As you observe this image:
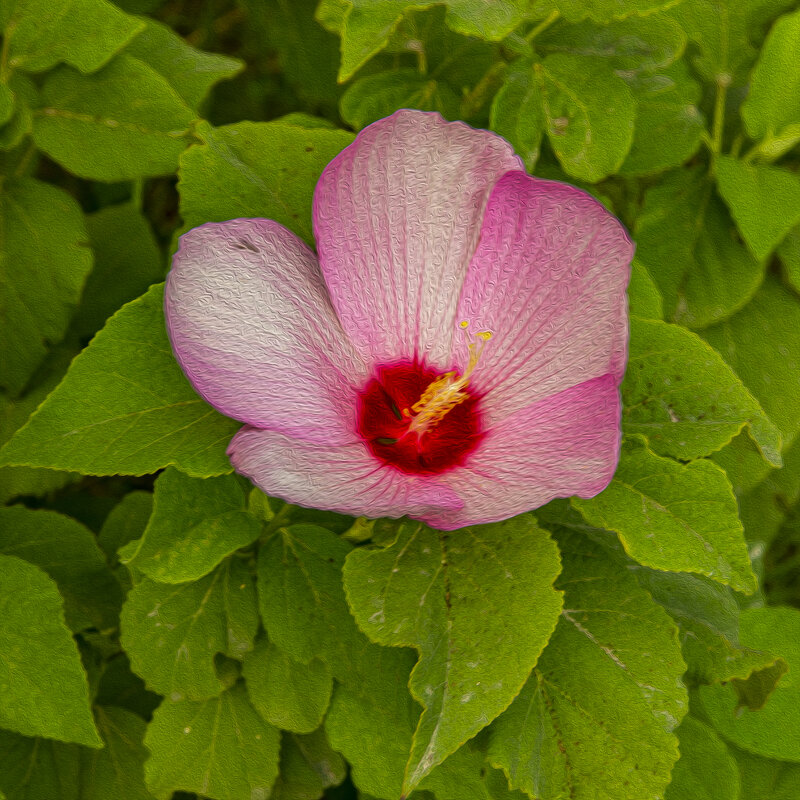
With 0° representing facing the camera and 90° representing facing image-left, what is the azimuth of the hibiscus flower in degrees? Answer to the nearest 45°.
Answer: approximately 0°

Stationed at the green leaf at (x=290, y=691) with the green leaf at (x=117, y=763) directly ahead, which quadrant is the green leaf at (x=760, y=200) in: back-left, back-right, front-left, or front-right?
back-right

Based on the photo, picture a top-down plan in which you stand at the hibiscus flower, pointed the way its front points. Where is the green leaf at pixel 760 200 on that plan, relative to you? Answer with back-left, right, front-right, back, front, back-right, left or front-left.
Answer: back-left

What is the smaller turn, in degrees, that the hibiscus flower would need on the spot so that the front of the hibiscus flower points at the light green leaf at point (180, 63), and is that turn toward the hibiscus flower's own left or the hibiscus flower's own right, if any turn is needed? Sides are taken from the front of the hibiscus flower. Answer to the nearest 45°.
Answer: approximately 135° to the hibiscus flower's own right

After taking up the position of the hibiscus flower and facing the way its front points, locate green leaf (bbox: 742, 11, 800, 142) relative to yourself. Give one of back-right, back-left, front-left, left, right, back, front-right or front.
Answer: back-left

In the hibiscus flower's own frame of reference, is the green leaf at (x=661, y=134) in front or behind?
behind
